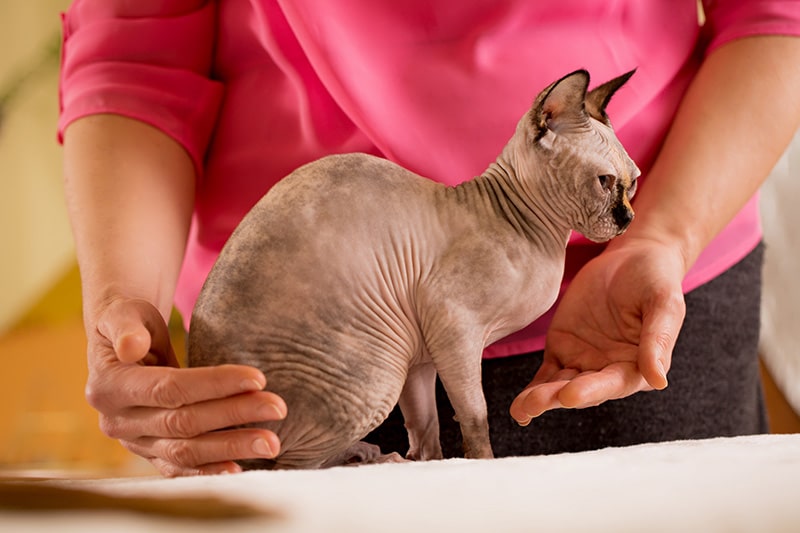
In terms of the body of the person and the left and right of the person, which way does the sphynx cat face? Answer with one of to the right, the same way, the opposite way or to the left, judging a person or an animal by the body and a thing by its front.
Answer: to the left

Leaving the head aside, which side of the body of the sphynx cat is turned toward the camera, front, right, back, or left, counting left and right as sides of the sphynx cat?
right

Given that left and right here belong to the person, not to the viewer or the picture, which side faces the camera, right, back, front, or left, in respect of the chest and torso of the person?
front
